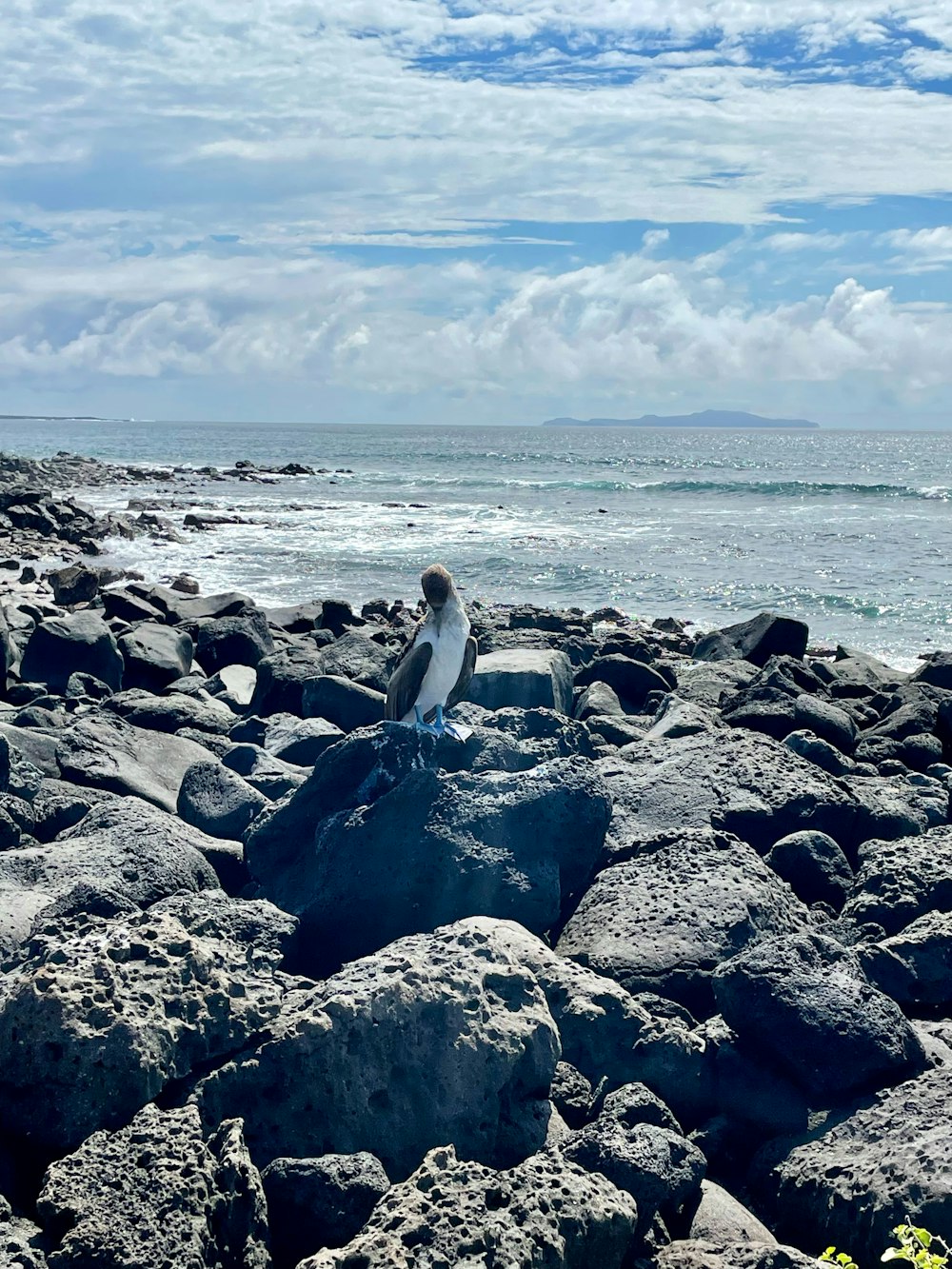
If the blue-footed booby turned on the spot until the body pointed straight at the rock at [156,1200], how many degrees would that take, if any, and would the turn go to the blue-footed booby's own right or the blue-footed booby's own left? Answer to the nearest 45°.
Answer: approximately 45° to the blue-footed booby's own right

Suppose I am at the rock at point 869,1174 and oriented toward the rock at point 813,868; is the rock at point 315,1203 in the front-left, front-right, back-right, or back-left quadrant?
back-left

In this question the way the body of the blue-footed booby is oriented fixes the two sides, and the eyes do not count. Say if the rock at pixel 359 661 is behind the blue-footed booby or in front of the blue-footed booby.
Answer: behind

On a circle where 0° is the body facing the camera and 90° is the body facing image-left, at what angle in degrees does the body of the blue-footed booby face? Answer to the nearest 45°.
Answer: approximately 315°

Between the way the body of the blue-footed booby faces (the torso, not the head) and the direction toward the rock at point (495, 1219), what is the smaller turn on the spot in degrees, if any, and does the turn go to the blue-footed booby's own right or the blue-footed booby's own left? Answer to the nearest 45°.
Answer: approximately 45° to the blue-footed booby's own right

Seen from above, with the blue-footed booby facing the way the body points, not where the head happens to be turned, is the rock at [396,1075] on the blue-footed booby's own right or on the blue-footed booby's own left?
on the blue-footed booby's own right
